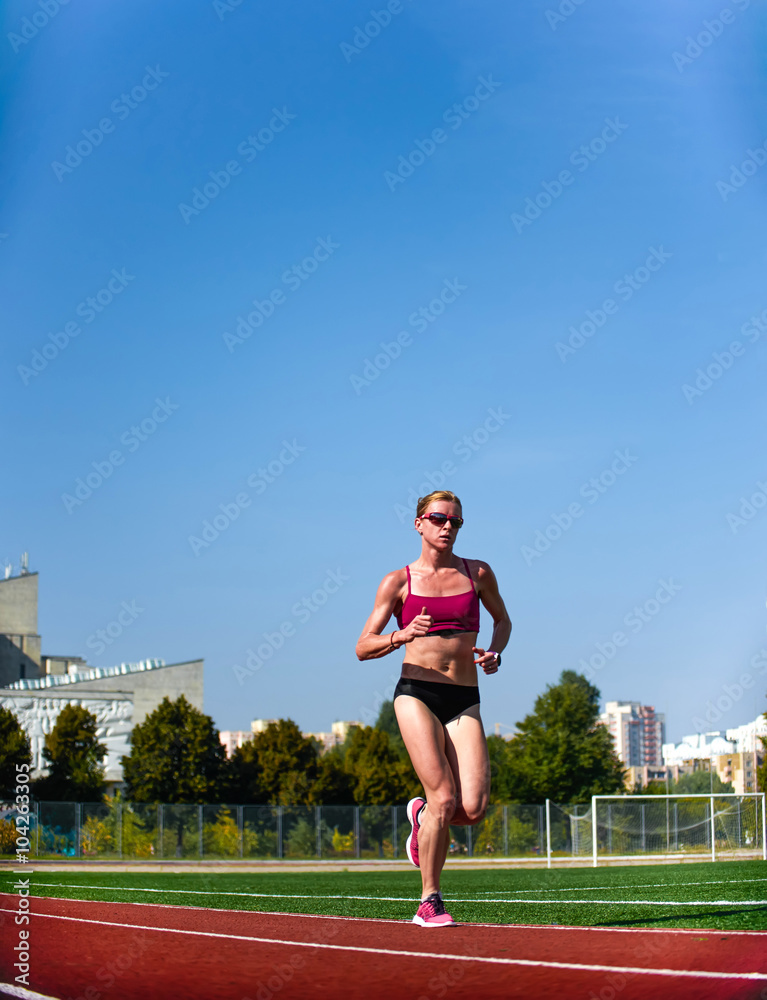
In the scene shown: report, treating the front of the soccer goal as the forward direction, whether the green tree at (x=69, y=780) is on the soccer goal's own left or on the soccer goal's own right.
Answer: on the soccer goal's own right

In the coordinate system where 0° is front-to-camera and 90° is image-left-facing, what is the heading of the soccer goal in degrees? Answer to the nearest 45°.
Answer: approximately 0°

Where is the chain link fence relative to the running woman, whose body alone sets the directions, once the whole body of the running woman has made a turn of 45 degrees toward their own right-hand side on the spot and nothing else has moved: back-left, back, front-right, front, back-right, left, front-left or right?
back

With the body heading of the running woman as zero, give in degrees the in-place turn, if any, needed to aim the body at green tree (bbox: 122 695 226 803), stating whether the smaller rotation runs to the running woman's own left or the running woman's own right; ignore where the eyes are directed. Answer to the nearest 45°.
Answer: approximately 135° to the running woman's own left

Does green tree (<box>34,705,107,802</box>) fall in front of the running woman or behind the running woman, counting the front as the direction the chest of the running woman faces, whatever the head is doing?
behind

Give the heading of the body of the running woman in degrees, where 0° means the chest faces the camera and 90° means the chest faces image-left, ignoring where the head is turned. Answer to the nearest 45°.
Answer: approximately 315°
